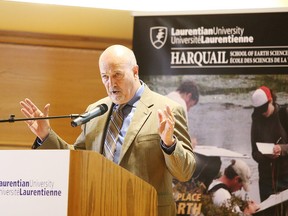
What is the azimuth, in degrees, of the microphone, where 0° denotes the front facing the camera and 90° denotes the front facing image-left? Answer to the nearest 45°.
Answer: approximately 270°

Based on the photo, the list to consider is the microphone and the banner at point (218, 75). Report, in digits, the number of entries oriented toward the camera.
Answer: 1

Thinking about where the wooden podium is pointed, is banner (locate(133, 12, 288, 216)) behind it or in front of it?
behind

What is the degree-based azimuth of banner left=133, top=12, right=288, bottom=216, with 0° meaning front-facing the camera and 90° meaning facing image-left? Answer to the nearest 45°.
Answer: approximately 0°

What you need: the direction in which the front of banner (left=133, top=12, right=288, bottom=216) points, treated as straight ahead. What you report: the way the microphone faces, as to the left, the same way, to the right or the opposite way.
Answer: to the left

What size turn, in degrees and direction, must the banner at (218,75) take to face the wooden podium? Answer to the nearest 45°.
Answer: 0° — it already faces it

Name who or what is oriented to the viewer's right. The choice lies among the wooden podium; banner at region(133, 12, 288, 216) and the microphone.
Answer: the microphone

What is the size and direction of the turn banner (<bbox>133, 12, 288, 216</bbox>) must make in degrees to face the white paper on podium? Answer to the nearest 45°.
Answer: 0° — it already faces it
